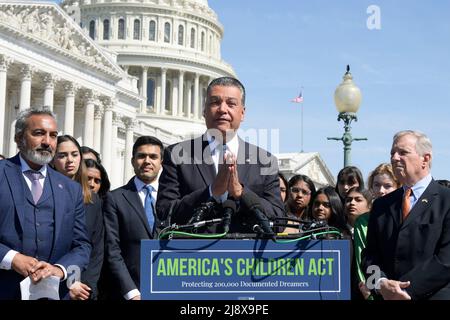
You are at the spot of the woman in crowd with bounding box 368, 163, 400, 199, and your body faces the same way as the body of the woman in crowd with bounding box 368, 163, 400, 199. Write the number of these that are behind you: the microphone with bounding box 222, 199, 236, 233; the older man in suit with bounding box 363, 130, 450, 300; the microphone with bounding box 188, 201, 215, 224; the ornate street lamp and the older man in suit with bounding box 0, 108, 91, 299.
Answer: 1

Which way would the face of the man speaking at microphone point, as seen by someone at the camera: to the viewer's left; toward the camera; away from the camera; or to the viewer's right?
toward the camera

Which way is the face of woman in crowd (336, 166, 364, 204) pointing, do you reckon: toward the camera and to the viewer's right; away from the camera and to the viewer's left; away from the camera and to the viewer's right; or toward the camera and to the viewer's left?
toward the camera and to the viewer's left

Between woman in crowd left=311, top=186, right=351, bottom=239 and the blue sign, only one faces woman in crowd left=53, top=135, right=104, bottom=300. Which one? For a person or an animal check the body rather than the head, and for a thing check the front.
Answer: woman in crowd left=311, top=186, right=351, bottom=239

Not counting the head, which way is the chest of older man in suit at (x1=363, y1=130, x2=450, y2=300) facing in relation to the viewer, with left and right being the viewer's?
facing the viewer and to the left of the viewer

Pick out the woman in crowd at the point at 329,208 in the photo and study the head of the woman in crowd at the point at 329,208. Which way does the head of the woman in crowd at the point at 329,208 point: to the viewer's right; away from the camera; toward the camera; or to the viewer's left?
toward the camera

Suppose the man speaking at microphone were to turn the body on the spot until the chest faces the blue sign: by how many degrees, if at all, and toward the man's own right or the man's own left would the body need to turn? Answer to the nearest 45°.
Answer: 0° — they already face it

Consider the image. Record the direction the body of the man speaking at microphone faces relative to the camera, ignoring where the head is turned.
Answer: toward the camera

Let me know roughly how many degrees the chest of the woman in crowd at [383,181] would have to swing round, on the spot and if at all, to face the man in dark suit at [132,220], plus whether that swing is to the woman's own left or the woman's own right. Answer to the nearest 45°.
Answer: approximately 45° to the woman's own right

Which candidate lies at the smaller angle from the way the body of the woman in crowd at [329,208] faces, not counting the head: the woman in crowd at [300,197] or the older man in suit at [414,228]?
the older man in suit

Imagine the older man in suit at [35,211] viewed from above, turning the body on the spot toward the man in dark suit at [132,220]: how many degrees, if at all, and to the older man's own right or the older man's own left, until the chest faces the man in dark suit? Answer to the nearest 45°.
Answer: approximately 90° to the older man's own left

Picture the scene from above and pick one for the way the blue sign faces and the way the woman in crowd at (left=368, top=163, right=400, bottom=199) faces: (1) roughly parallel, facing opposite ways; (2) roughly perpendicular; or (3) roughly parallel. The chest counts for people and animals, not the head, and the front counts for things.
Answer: roughly parallel

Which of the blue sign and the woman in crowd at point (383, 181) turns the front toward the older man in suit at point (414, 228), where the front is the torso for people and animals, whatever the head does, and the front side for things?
the woman in crowd
